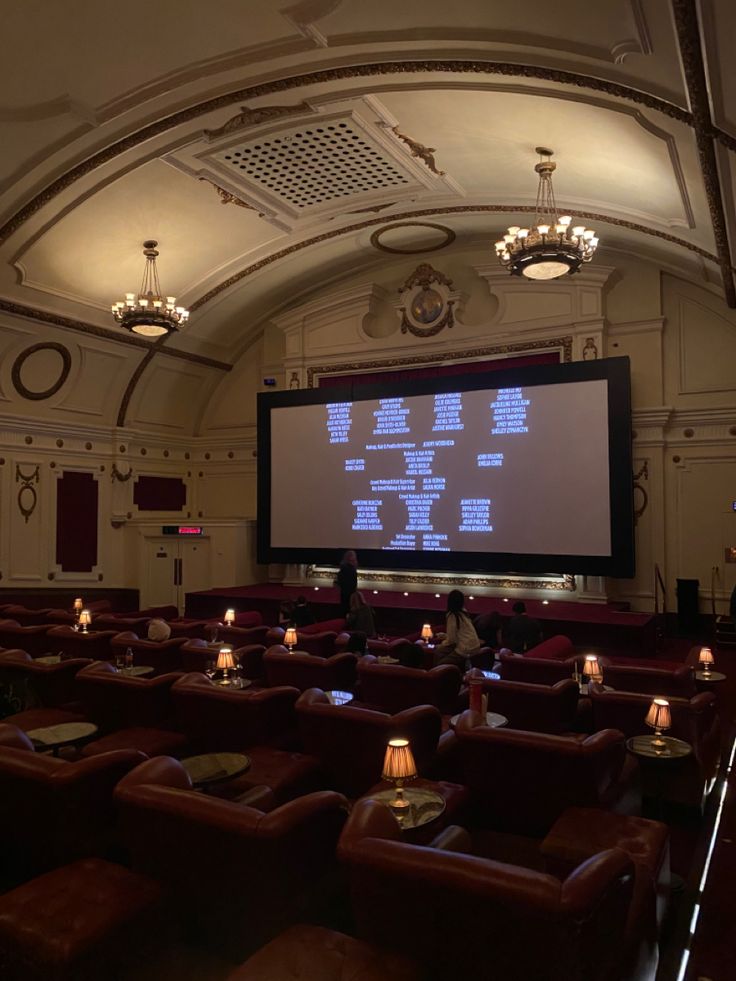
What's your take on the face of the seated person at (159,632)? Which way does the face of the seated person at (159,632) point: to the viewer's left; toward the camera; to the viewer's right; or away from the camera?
away from the camera

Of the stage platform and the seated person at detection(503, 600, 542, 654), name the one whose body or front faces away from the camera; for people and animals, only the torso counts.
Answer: the seated person

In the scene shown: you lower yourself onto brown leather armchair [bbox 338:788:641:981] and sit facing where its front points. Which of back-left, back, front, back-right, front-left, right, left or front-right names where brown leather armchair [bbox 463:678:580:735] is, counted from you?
front-left

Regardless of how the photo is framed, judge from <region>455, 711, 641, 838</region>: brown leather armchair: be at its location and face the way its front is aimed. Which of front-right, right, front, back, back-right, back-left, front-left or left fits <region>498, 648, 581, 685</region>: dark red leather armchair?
front-left

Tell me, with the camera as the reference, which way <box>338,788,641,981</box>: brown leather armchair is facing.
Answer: facing away from the viewer and to the right of the viewer

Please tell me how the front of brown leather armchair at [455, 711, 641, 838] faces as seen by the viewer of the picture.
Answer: facing away from the viewer and to the right of the viewer

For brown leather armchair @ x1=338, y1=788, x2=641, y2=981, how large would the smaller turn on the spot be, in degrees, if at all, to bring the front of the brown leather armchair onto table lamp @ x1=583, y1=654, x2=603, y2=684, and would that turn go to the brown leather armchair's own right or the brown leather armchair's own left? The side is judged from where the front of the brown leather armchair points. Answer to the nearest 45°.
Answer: approximately 45° to the brown leather armchair's own left

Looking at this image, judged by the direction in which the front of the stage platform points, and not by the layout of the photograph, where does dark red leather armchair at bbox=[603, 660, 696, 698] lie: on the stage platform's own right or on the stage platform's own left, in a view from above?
on the stage platform's own left

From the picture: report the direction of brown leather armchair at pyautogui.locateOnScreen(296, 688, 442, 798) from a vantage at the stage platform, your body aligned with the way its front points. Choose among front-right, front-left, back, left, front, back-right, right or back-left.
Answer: front-left

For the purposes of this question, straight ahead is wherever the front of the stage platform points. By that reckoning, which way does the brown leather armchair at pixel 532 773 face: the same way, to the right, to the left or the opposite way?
the opposite way

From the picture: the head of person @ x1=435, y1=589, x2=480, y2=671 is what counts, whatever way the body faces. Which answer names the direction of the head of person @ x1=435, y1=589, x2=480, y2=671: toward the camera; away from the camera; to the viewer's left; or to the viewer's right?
away from the camera

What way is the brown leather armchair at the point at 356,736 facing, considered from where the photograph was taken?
facing away from the viewer and to the right of the viewer

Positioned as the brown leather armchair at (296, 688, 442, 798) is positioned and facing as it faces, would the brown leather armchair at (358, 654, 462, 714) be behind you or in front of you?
in front

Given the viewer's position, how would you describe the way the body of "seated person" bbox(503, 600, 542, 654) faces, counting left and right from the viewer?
facing away from the viewer

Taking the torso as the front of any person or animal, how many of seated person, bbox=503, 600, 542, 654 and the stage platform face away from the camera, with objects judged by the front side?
1

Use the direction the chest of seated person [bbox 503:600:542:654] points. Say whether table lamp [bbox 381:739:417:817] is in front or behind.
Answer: behind
